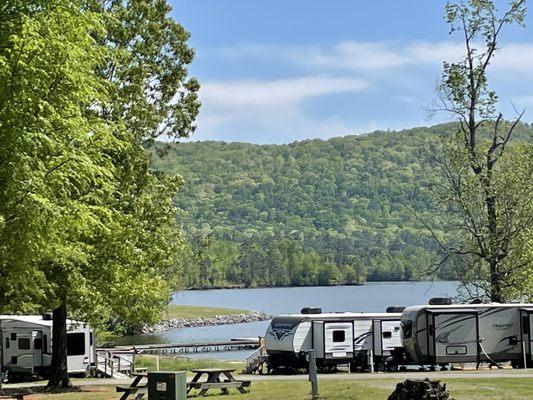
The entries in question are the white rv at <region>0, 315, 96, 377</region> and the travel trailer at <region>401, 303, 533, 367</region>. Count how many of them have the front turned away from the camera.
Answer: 0

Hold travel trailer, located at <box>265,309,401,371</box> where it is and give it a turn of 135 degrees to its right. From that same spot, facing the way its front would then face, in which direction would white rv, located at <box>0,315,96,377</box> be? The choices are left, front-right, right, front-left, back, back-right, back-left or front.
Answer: left

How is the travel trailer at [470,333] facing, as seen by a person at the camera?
facing the viewer and to the left of the viewer

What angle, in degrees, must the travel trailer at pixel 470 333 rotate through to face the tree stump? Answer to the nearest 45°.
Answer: approximately 45° to its left

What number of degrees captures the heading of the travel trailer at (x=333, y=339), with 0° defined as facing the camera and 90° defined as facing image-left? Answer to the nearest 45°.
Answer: approximately 45°

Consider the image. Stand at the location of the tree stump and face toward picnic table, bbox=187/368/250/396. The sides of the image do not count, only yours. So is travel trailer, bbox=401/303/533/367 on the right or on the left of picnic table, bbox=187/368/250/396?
right
